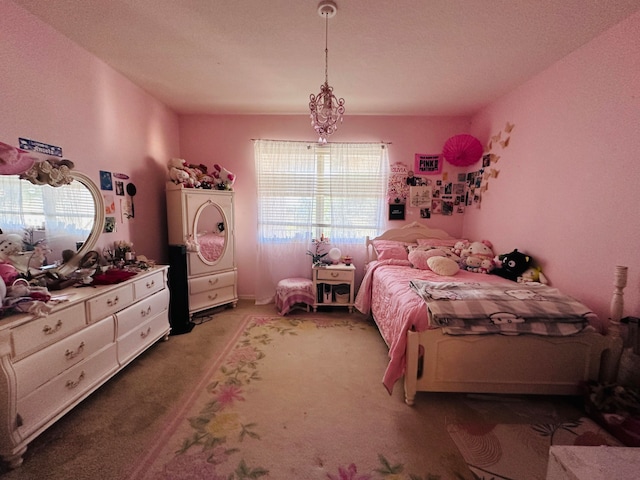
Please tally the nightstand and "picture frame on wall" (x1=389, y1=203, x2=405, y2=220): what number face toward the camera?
2

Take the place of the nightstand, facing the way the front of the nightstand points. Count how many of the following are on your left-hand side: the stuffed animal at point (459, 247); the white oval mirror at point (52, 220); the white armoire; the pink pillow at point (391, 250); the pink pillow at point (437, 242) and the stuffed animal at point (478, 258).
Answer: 4

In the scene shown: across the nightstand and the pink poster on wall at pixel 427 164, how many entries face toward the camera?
2

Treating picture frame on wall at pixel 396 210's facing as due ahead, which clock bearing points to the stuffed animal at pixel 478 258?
The stuffed animal is roughly at 10 o'clock from the picture frame on wall.

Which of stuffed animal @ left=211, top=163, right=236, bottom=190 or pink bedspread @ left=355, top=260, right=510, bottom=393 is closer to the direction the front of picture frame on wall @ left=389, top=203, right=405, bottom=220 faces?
the pink bedspread

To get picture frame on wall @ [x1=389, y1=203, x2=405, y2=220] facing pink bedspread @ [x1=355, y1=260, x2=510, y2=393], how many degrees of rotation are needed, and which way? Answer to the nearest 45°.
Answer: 0° — it already faces it

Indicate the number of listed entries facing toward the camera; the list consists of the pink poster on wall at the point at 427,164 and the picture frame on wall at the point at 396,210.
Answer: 2

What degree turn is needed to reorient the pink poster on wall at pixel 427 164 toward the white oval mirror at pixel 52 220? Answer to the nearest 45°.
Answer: approximately 45° to its right

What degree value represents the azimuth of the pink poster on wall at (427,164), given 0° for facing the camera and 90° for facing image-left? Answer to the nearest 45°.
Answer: approximately 0°

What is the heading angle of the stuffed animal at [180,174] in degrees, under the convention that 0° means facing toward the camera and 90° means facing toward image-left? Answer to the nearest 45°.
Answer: approximately 315°
